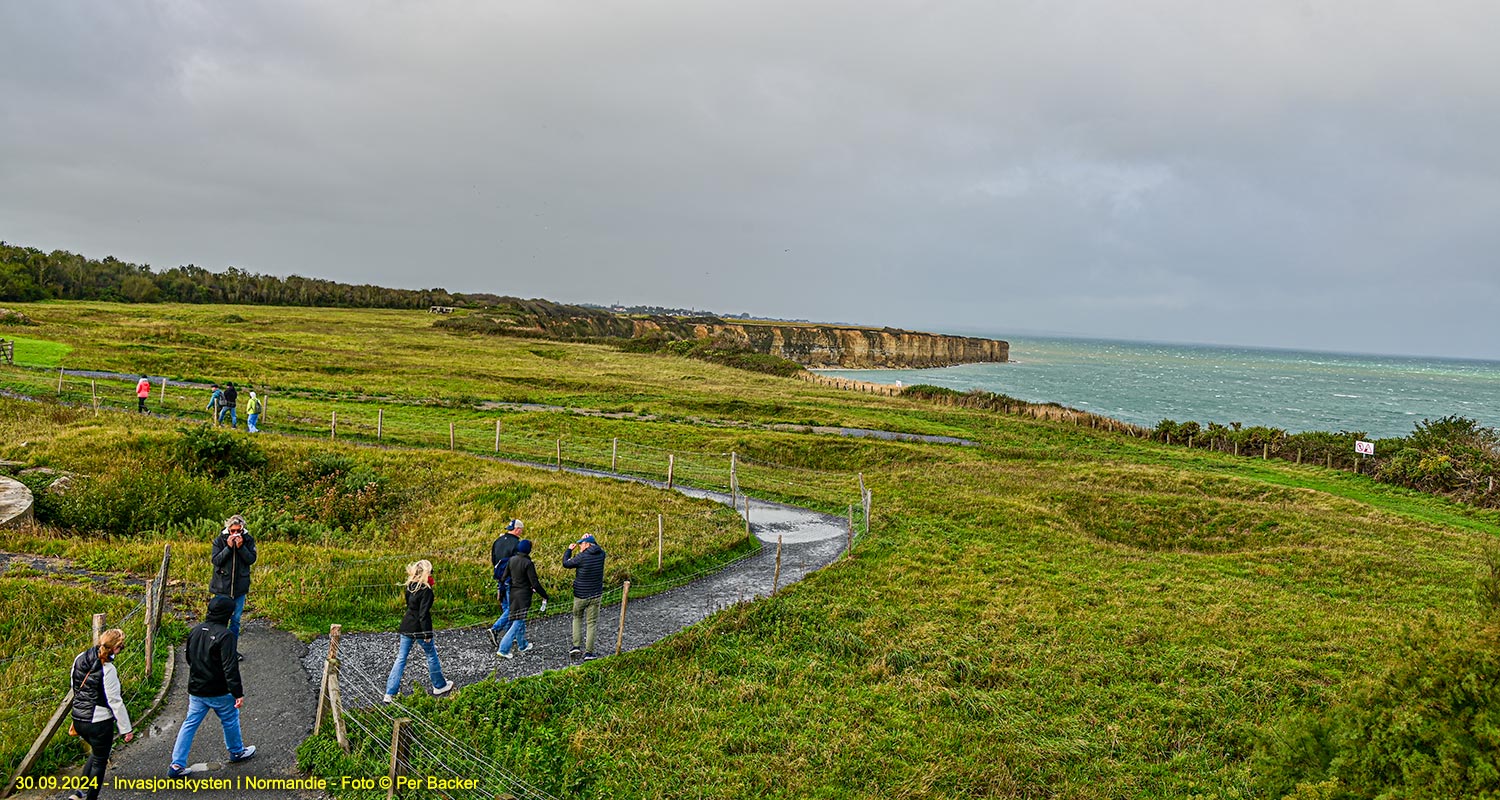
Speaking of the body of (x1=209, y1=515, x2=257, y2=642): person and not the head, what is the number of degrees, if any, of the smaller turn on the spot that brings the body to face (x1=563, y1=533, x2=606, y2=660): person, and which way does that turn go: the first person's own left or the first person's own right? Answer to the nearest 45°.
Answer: approximately 90° to the first person's own left

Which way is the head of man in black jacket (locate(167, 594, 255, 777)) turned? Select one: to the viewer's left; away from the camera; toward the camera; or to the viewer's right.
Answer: away from the camera

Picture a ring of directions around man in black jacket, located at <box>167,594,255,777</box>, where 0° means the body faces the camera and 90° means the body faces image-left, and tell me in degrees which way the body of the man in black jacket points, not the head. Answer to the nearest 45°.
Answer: approximately 225°

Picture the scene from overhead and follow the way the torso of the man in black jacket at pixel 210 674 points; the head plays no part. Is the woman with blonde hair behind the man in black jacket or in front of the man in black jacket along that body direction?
in front

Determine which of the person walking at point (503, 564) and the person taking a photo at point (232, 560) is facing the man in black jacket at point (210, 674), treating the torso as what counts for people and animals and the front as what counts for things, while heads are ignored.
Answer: the person taking a photo at point (232, 560)

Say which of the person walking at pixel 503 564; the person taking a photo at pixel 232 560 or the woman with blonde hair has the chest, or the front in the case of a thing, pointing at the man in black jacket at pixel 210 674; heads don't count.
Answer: the person taking a photo at pixel 232 560

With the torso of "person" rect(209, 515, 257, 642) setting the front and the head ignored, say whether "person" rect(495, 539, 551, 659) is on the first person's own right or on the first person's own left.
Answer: on the first person's own left

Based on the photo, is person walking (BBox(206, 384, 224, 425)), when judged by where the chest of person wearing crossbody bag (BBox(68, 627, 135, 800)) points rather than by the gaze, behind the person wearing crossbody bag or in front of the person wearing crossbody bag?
in front

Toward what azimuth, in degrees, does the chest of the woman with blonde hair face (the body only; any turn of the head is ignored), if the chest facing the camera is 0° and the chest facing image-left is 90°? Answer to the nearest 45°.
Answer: approximately 225°

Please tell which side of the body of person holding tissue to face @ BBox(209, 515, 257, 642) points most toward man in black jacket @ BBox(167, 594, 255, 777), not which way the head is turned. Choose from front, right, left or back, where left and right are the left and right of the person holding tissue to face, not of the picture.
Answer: front

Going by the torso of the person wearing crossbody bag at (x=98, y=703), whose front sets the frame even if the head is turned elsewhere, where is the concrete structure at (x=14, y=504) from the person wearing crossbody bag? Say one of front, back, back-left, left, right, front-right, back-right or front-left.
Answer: front-left
